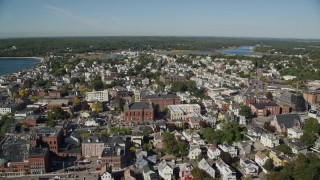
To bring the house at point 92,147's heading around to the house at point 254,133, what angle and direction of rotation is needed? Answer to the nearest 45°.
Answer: approximately 90° to its left

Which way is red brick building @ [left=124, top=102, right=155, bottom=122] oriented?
toward the camera

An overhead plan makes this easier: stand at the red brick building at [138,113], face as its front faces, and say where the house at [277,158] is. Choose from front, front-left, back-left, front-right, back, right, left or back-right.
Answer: front-left

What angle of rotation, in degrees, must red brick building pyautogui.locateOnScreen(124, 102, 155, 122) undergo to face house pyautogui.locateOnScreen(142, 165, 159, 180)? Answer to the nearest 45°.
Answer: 0° — it already faces it

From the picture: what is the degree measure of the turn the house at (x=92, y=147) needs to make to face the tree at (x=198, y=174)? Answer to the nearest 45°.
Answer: approximately 45° to its left

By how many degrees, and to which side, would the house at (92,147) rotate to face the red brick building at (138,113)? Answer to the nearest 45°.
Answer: approximately 135° to its left

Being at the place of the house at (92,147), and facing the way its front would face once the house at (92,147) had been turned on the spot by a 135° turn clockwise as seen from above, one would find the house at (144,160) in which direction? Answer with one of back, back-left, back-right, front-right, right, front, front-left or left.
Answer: back

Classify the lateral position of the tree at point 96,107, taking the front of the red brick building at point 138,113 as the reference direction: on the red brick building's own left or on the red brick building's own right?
on the red brick building's own right

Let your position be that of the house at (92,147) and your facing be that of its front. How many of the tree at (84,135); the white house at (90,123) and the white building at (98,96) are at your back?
3

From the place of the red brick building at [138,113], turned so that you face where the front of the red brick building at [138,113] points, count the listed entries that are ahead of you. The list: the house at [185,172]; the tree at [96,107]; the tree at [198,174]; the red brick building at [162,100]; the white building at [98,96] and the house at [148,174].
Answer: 3

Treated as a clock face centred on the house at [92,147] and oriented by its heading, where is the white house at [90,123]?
The white house is roughly at 6 o'clock from the house.

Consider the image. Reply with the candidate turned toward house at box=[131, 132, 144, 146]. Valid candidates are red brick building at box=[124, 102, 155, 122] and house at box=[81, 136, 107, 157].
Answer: the red brick building

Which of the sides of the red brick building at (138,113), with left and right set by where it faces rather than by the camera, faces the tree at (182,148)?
front

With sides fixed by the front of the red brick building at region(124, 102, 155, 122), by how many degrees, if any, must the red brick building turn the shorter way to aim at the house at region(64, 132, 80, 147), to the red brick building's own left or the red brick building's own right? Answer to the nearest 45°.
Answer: approximately 45° to the red brick building's own right

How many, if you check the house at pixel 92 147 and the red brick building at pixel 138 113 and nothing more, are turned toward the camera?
2

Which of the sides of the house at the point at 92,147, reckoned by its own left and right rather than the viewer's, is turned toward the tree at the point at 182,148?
left

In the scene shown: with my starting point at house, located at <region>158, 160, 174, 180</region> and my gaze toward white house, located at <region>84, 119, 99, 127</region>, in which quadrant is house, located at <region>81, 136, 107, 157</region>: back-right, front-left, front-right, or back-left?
front-left

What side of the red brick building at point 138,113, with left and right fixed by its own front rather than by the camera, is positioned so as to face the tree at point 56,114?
right

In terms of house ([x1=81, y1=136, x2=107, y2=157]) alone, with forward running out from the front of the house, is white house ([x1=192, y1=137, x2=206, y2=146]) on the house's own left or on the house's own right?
on the house's own left

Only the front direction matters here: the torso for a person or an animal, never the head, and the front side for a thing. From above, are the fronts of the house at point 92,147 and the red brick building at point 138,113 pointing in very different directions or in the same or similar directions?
same or similar directions

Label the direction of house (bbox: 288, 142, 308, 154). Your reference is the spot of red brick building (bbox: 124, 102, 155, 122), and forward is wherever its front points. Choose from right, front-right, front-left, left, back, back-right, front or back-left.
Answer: front-left

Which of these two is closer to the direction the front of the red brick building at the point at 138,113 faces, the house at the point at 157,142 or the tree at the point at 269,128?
the house

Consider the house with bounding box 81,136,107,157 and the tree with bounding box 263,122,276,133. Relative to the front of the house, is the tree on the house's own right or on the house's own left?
on the house's own left
